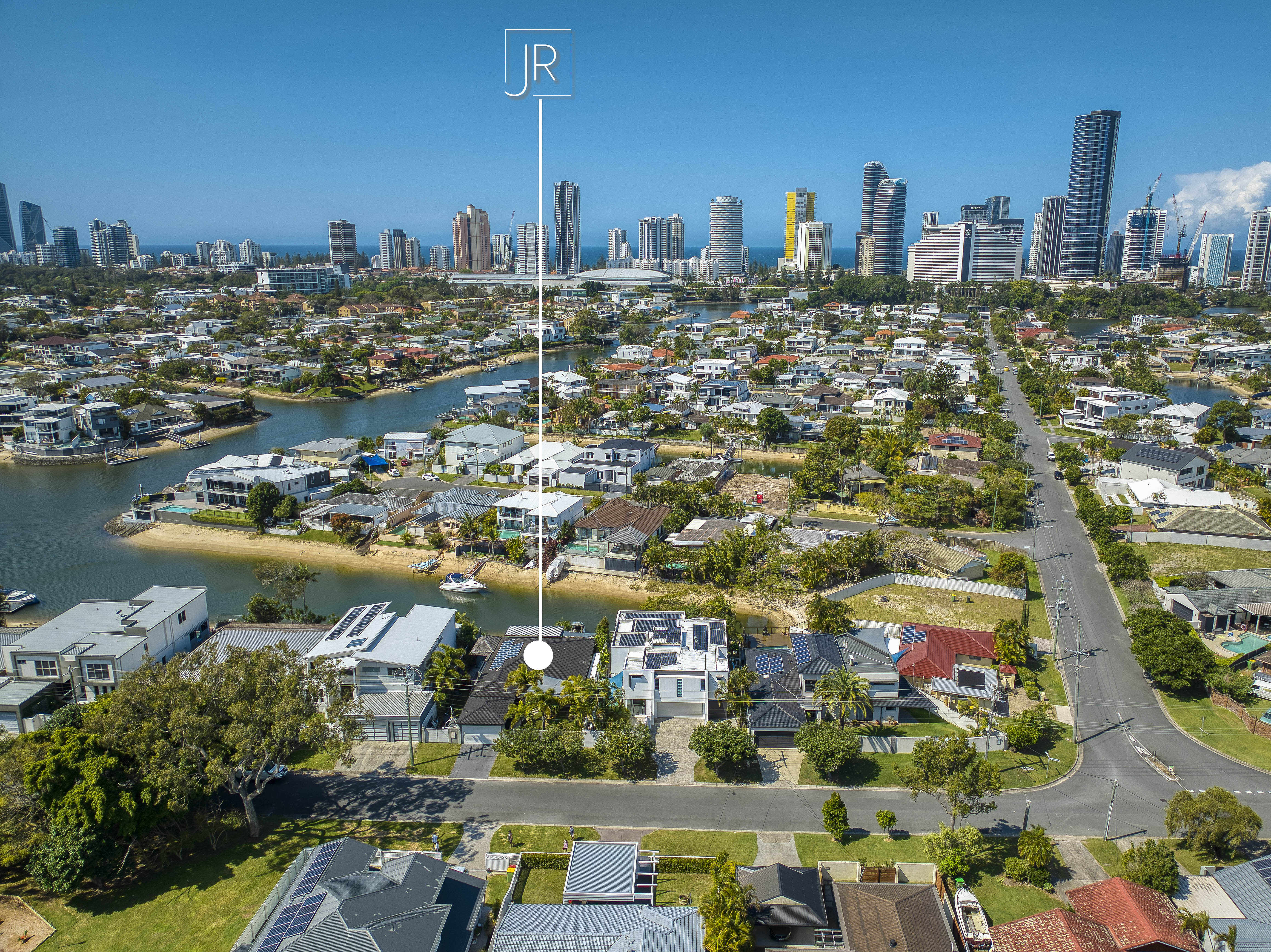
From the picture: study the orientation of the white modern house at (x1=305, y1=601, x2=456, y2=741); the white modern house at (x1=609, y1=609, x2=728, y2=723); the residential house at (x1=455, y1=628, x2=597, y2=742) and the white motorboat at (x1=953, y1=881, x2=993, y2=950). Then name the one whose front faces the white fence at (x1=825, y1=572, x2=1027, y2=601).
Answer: the white motorboat

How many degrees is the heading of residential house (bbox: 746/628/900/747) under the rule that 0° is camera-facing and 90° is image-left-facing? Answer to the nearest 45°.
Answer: approximately 0°

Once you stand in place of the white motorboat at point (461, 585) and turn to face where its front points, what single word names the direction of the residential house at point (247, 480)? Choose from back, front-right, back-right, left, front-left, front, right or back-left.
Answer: back-left

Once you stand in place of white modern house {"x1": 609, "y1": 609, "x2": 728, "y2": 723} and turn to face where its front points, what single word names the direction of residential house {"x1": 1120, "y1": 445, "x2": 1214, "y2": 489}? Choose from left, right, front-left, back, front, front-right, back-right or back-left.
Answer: back-left

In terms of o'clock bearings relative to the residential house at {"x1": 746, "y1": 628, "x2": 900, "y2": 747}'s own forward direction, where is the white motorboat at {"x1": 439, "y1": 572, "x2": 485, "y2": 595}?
The white motorboat is roughly at 4 o'clock from the residential house.

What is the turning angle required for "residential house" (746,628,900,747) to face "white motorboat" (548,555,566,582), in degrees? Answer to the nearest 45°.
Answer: approximately 135° to its right

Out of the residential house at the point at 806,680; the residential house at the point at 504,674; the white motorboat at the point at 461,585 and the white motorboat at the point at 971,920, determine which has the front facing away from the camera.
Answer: the white motorboat at the point at 971,920

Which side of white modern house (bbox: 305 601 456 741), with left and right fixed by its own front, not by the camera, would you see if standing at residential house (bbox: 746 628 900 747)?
left

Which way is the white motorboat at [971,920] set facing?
away from the camera

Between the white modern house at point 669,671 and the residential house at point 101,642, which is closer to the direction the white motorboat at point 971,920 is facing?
the white modern house

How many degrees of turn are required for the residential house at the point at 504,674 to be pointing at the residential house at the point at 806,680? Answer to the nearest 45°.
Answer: approximately 90° to its left

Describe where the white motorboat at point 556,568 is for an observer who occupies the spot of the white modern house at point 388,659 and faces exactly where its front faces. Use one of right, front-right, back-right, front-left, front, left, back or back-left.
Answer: back-left

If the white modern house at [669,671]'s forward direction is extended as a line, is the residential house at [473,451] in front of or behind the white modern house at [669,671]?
behind

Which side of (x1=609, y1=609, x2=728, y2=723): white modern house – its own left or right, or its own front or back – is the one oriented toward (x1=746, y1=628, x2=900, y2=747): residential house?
left

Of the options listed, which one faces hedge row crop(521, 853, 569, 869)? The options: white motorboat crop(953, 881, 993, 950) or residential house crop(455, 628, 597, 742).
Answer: the residential house
